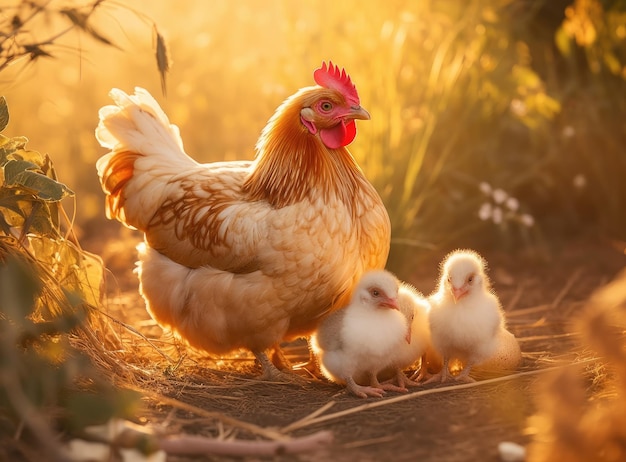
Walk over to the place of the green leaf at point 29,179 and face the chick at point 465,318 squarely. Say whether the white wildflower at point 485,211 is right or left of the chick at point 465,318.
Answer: left

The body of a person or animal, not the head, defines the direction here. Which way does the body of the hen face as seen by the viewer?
to the viewer's right

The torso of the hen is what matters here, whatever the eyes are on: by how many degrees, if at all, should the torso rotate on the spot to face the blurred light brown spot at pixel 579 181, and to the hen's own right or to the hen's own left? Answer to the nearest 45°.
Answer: approximately 45° to the hen's own left

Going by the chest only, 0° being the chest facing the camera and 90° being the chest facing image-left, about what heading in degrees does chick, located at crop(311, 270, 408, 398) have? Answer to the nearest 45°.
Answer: approximately 315°

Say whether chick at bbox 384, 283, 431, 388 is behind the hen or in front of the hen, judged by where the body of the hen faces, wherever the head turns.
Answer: in front

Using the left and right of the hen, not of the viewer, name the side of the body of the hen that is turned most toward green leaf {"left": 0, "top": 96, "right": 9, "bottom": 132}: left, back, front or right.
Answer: back

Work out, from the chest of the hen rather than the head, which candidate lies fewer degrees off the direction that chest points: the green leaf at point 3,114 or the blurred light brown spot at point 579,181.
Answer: the blurred light brown spot

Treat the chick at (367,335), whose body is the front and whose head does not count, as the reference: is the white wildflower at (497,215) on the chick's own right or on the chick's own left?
on the chick's own left

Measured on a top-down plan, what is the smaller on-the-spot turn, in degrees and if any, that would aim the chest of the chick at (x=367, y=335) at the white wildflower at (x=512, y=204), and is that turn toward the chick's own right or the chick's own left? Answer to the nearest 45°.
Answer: approximately 135° to the chick's own left

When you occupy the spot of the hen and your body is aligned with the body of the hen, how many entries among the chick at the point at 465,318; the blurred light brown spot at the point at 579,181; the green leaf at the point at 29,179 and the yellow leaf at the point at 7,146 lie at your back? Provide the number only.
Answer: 2

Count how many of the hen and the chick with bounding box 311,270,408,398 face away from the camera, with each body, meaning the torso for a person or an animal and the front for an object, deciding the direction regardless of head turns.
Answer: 0
